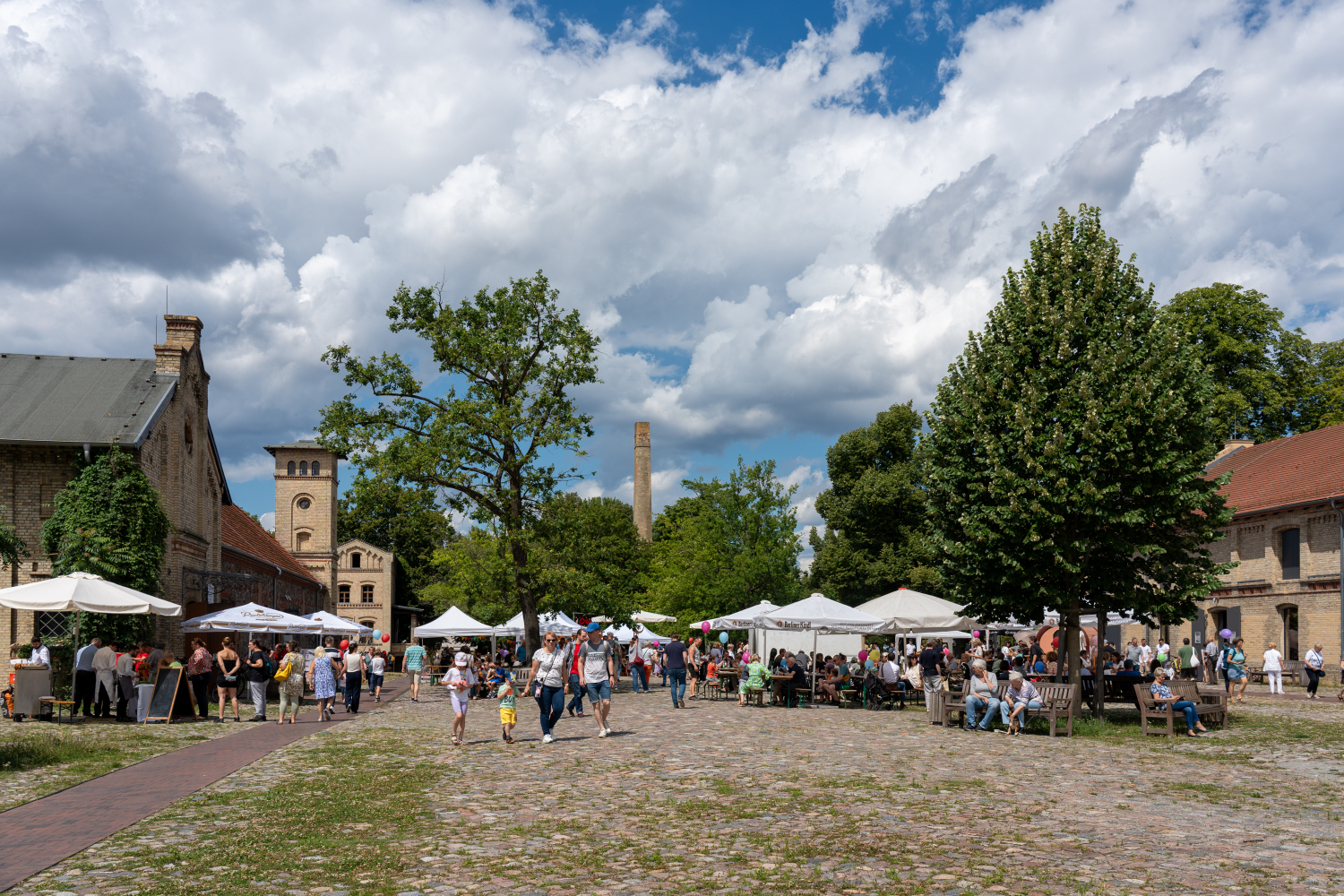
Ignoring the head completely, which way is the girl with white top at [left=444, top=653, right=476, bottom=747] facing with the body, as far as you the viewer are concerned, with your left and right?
facing the viewer

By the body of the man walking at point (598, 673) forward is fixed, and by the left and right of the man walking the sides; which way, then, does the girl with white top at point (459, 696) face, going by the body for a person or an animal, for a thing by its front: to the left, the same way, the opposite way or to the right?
the same way

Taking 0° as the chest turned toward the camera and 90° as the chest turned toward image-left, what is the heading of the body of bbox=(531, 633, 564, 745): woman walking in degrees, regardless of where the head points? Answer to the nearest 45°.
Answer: approximately 0°

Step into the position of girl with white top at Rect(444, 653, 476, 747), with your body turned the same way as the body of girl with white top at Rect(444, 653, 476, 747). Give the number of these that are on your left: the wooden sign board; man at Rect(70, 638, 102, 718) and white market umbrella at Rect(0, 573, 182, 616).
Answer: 0

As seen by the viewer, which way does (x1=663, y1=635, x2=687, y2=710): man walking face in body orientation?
away from the camera

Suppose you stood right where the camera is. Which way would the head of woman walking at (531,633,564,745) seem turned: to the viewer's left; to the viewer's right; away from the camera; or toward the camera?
toward the camera

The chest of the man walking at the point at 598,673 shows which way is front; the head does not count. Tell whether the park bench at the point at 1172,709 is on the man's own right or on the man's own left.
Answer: on the man's own left

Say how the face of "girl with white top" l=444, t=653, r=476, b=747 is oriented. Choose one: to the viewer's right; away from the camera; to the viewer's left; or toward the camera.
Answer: toward the camera

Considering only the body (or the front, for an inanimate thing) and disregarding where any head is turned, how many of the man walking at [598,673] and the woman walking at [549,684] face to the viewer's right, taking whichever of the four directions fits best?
0

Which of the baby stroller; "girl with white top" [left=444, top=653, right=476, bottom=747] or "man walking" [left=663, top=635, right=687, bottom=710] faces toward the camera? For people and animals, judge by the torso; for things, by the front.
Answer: the girl with white top

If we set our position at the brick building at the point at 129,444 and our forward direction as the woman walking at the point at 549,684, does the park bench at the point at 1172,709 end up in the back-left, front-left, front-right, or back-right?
front-left
